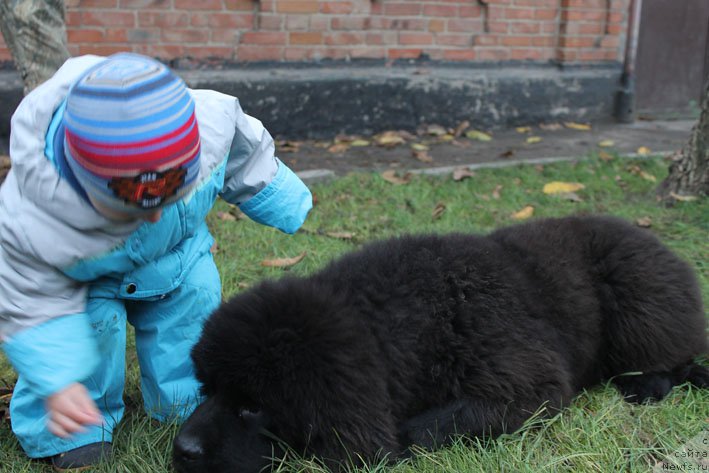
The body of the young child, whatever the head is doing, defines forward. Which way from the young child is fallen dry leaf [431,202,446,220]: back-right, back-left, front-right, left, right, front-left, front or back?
left

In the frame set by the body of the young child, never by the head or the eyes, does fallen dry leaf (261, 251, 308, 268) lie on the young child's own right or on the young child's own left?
on the young child's own left

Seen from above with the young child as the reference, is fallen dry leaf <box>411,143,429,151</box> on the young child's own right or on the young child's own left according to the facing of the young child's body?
on the young child's own left

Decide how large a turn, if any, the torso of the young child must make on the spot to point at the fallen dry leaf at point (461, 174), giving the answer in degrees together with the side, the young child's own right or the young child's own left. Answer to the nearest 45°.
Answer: approximately 90° to the young child's own left

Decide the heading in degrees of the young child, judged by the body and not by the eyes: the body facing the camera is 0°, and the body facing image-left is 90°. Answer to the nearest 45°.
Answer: approximately 315°

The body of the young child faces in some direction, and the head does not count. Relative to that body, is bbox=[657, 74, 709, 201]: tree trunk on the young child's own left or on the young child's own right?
on the young child's own left

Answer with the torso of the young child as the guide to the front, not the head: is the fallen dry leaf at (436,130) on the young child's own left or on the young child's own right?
on the young child's own left

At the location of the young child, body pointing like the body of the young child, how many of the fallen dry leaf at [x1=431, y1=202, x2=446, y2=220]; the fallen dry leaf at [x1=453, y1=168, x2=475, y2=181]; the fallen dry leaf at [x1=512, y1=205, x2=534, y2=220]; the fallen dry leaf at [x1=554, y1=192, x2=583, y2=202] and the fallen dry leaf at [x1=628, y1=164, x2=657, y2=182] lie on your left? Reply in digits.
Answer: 5

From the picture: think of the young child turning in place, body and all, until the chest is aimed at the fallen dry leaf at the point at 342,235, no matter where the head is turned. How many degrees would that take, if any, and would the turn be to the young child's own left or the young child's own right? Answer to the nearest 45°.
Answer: approximately 90° to the young child's own left

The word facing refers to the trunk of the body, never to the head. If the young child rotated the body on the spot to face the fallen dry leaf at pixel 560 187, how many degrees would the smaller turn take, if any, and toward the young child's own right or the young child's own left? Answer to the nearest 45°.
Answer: approximately 90° to the young child's own left

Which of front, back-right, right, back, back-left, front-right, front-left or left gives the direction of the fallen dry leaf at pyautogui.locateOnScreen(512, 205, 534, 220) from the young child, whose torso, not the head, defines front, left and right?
left

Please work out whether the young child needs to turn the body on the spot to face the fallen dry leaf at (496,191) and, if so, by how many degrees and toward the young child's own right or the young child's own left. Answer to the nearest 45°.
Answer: approximately 90° to the young child's own left

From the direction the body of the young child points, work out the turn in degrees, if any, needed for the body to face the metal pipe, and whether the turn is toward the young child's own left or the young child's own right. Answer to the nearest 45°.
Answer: approximately 90° to the young child's own left

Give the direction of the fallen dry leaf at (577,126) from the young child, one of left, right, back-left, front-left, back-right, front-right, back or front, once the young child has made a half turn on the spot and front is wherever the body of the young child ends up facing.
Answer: right

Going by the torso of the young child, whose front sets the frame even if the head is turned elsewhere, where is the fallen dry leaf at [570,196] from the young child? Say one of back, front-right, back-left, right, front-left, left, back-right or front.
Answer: left
